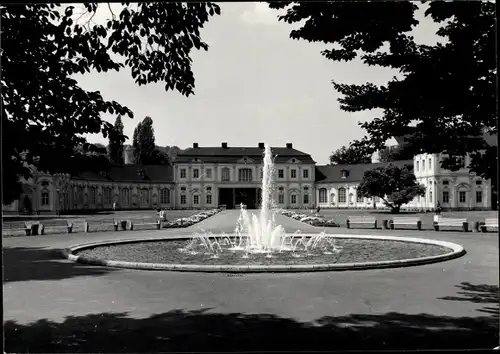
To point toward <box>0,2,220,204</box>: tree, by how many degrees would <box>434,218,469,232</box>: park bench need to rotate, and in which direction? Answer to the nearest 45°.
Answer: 0° — it already faces it

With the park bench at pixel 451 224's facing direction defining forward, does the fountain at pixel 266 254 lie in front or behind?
in front

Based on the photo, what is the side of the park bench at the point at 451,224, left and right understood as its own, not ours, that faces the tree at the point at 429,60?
front

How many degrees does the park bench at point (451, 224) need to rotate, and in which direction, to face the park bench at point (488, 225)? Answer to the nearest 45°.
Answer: approximately 45° to its left

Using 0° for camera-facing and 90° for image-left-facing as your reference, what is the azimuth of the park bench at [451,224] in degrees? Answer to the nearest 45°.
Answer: approximately 0°
